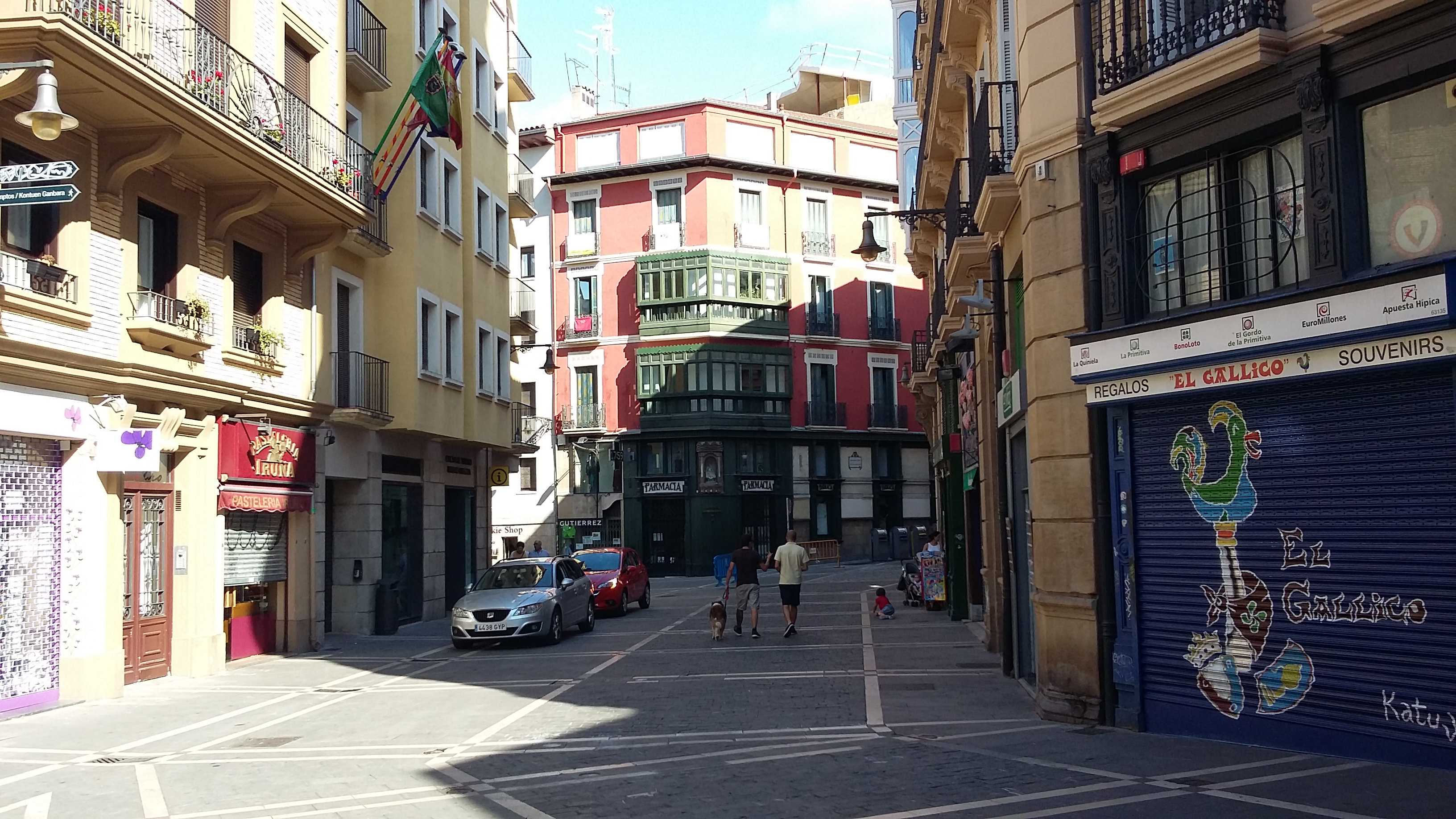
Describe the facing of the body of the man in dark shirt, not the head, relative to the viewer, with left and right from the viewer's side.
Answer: facing away from the viewer

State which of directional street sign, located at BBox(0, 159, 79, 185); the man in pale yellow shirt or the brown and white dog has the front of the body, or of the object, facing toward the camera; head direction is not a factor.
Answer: the directional street sign

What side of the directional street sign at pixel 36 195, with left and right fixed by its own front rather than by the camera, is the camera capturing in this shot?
front

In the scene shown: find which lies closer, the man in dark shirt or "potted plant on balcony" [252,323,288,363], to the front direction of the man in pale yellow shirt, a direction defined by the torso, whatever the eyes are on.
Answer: the man in dark shirt

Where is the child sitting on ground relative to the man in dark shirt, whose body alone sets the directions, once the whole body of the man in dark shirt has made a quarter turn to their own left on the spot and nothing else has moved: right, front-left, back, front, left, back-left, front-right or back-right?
back-right

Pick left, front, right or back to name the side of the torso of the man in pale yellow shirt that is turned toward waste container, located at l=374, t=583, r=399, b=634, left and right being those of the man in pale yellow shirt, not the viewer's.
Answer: left

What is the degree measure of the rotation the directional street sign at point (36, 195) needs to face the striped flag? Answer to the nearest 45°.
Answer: approximately 135° to its left

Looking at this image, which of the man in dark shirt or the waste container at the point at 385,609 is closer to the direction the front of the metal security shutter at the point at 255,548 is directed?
the man in dark shirt

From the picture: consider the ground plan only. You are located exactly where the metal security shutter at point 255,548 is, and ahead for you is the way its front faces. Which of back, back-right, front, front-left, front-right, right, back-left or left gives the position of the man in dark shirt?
front-left

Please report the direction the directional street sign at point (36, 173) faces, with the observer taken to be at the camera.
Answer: facing the viewer

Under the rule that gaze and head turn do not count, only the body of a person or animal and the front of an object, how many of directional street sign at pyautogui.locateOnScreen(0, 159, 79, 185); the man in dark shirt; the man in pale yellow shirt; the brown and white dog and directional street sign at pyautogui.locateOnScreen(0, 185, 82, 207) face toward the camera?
2

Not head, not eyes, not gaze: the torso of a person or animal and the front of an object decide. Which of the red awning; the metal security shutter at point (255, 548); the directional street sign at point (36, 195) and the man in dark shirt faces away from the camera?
the man in dark shirt

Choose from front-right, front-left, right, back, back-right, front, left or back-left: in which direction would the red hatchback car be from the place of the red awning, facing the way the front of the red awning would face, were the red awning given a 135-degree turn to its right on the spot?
back-right

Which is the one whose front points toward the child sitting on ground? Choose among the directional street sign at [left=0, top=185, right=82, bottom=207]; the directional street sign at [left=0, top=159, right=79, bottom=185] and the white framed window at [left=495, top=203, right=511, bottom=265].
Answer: the white framed window

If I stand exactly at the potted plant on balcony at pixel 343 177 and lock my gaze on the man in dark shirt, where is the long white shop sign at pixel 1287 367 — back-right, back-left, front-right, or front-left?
front-right

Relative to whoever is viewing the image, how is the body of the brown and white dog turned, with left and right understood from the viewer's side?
facing away from the viewer

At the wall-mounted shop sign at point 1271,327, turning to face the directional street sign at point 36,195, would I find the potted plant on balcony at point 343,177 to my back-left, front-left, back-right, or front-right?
front-right
